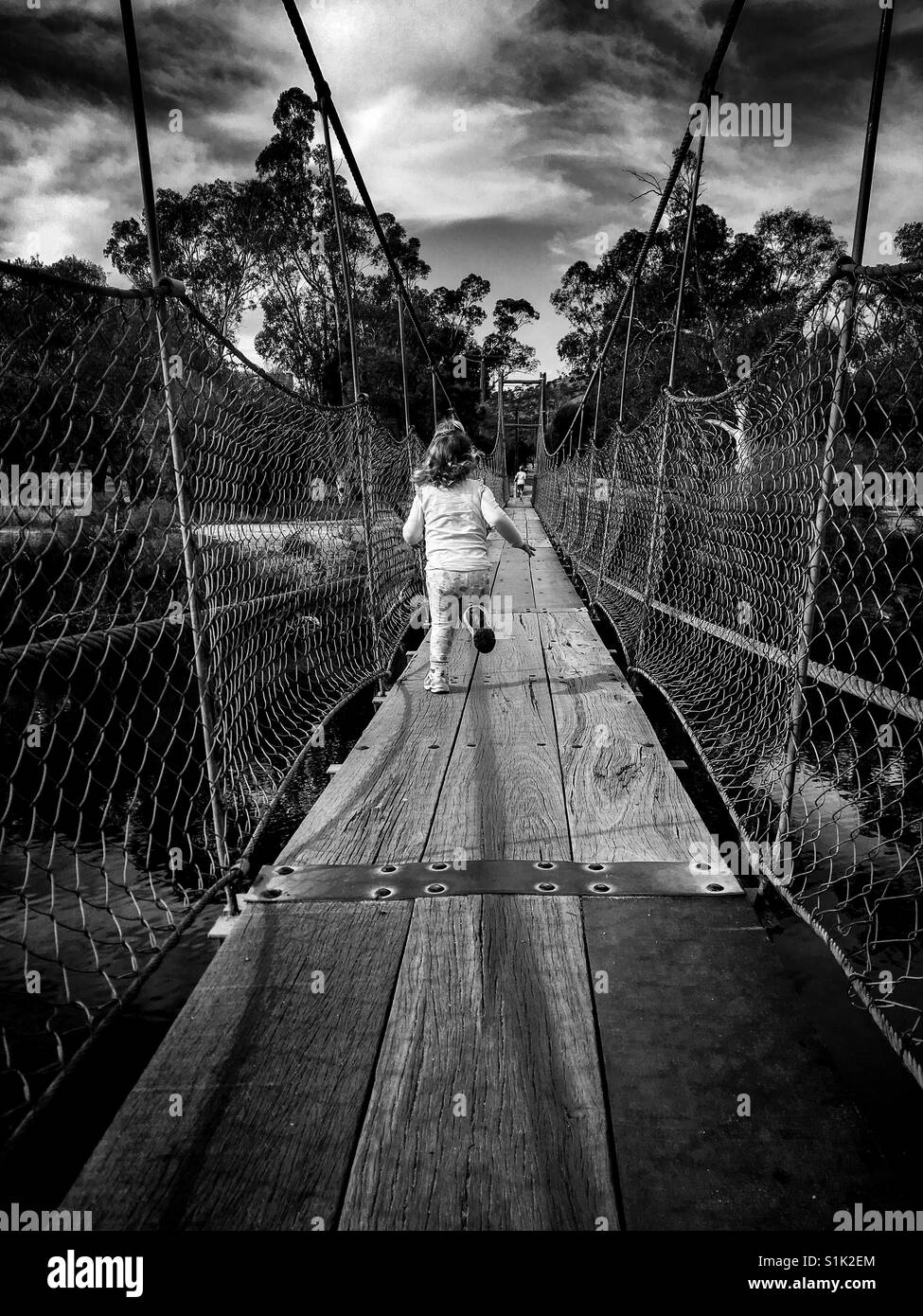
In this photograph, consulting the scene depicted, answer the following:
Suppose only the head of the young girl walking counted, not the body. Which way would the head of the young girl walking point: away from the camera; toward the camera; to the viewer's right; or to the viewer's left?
away from the camera

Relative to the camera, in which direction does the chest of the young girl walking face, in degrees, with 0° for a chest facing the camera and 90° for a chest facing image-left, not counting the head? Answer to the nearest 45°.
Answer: approximately 180°
